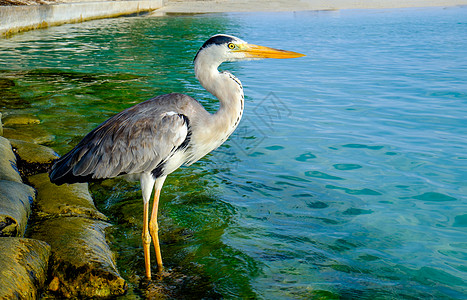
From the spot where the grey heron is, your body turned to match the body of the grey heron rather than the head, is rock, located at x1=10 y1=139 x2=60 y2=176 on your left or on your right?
on your left

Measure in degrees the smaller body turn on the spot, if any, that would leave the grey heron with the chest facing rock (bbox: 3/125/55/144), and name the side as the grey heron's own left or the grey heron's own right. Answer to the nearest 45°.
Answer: approximately 135° to the grey heron's own left

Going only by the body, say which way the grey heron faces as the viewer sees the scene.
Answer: to the viewer's right

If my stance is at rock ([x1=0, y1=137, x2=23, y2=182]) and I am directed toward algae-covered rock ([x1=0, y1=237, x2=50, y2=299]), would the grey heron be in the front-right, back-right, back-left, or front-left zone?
front-left

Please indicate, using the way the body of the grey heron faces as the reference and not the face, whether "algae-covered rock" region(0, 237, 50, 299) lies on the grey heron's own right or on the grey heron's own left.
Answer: on the grey heron's own right

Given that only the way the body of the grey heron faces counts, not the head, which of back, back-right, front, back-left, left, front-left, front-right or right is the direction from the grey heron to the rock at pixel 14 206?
back

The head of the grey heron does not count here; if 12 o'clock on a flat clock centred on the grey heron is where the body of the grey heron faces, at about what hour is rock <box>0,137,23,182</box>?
The rock is roughly at 7 o'clock from the grey heron.

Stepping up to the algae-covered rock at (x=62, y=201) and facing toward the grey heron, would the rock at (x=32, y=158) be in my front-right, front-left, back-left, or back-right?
back-left

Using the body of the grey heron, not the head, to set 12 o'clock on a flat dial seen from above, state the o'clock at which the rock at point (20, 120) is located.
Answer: The rock is roughly at 8 o'clock from the grey heron.
